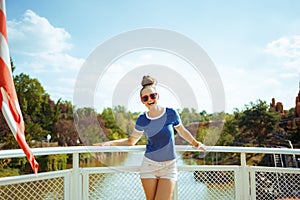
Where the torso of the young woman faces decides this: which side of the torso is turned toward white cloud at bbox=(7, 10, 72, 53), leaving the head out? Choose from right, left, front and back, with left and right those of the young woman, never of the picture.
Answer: back

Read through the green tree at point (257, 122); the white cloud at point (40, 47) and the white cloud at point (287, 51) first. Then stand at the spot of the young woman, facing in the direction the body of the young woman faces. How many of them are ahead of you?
0

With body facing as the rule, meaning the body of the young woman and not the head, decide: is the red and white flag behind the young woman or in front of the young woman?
in front

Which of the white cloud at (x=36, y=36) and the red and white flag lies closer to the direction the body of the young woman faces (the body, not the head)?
the red and white flag

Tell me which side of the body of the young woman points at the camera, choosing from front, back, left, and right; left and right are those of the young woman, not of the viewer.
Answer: front

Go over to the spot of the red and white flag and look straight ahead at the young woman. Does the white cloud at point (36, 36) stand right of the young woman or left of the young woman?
left

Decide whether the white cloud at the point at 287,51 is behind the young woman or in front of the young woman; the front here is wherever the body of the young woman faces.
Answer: behind

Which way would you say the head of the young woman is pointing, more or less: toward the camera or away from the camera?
toward the camera

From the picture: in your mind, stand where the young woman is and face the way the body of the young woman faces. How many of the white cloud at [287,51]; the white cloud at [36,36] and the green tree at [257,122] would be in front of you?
0

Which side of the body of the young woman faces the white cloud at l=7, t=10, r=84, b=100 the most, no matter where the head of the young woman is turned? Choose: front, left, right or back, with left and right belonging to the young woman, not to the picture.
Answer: back

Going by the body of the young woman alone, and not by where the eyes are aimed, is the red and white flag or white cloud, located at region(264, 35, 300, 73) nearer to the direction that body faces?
the red and white flag

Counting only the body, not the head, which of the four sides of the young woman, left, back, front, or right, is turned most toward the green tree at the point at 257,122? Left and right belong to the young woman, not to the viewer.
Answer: back
